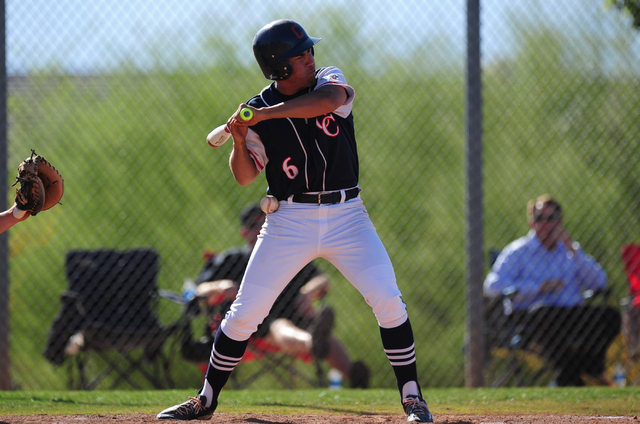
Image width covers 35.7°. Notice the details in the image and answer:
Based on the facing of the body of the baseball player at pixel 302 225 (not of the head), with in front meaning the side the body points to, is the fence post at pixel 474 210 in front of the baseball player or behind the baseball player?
behind

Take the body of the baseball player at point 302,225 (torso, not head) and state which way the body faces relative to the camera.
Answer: toward the camera

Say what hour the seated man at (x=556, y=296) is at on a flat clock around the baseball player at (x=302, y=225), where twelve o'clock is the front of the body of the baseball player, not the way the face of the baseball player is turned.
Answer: The seated man is roughly at 7 o'clock from the baseball player.

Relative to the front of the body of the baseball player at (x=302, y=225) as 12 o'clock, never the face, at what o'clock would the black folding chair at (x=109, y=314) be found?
The black folding chair is roughly at 5 o'clock from the baseball player.

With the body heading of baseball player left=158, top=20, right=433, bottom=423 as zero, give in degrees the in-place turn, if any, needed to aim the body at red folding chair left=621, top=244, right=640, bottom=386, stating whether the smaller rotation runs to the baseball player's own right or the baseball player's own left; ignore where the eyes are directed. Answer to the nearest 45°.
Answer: approximately 135° to the baseball player's own left
